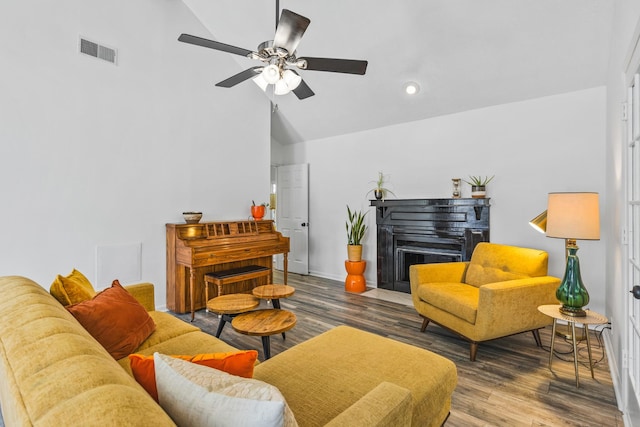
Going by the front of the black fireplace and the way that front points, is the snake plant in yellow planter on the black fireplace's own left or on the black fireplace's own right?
on the black fireplace's own right

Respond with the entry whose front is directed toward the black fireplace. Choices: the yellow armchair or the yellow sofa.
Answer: the yellow sofa

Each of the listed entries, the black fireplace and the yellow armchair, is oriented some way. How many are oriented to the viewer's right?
0

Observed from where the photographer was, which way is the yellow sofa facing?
facing away from the viewer and to the right of the viewer

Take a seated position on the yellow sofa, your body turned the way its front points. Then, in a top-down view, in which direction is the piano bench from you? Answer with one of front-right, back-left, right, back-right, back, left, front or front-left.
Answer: front-left

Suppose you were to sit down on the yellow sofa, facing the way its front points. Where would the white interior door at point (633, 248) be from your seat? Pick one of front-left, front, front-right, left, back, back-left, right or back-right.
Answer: front-right

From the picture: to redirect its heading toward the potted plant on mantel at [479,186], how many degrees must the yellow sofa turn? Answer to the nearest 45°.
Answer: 0° — it already faces it

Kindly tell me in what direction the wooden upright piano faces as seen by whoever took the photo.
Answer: facing the viewer and to the right of the viewer

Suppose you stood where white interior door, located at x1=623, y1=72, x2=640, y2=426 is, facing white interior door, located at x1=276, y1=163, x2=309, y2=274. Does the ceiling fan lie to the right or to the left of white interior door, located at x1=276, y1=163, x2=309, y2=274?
left

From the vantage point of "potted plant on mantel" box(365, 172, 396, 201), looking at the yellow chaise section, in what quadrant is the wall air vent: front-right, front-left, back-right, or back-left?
front-right

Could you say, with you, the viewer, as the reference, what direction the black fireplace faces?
facing the viewer and to the left of the viewer

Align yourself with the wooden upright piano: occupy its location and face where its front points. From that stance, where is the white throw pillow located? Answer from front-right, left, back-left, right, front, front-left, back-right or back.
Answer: front-right

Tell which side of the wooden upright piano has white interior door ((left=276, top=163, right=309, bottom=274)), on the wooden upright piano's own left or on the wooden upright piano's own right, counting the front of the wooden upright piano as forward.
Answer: on the wooden upright piano's own left
